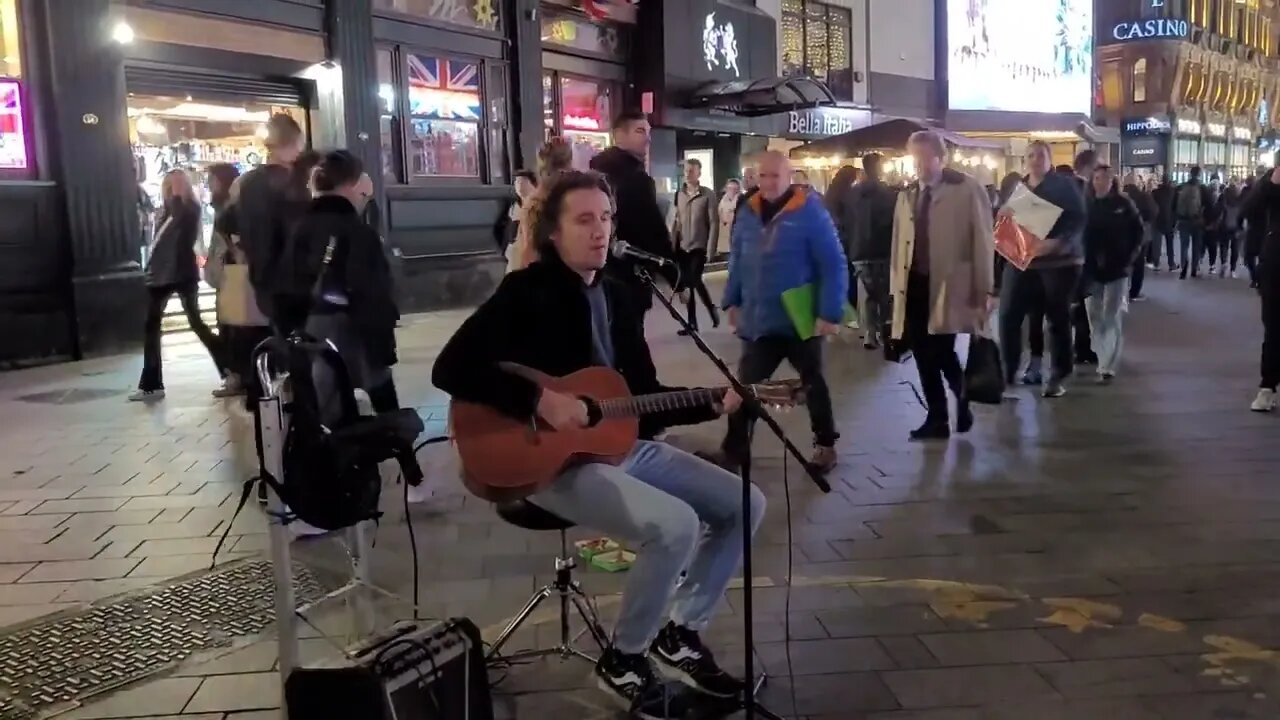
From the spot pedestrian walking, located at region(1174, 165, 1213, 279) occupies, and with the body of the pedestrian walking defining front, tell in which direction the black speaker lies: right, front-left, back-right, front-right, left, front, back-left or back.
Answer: back

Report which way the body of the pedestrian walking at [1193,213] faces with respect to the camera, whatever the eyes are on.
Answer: away from the camera

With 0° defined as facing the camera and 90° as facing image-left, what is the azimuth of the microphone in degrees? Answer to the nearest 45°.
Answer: approximately 90°

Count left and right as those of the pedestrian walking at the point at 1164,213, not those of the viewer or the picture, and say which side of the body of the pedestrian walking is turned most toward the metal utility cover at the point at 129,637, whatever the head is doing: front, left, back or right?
back

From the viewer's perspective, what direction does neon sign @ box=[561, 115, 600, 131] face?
toward the camera

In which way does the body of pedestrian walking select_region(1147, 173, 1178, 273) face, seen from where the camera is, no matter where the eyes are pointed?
away from the camera

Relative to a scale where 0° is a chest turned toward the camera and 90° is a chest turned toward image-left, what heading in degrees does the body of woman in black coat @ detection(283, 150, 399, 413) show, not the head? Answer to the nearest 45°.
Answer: approximately 225°

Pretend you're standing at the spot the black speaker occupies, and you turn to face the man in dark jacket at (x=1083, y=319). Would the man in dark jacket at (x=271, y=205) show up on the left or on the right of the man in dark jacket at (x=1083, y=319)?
left

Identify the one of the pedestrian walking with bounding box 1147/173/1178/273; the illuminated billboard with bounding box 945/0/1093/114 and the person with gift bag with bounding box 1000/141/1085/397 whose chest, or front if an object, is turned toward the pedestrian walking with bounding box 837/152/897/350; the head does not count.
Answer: the illuminated billboard
